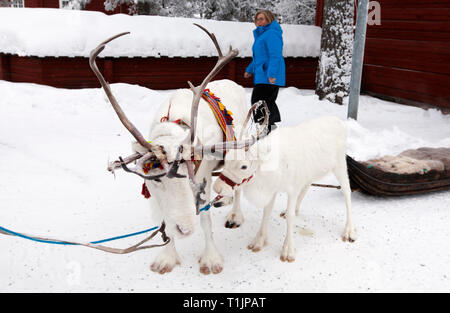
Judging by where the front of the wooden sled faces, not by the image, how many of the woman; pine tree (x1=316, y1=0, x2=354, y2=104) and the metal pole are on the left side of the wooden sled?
0

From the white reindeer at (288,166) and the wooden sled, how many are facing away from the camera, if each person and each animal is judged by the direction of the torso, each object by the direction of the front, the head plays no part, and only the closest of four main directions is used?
0

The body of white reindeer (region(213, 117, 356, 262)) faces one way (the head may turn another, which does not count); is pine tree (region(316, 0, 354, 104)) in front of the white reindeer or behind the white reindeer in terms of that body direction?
behind

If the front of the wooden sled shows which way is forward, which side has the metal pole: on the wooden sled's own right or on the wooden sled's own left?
on the wooden sled's own right

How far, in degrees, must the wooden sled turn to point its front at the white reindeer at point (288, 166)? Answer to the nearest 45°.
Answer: approximately 45° to its left

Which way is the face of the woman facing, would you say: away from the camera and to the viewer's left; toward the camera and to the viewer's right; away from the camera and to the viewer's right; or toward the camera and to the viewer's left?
toward the camera and to the viewer's left

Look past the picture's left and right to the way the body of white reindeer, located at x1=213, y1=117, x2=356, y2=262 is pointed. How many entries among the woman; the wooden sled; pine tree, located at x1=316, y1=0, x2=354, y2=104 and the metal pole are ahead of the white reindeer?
0

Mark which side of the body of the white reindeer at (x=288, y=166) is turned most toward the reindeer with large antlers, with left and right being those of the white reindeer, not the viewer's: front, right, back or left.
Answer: front

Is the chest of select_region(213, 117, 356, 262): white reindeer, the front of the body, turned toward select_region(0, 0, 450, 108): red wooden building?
no

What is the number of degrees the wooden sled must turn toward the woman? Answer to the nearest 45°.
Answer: approximately 45° to its right

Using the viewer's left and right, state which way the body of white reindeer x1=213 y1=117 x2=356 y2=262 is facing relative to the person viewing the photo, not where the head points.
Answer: facing the viewer and to the left of the viewer

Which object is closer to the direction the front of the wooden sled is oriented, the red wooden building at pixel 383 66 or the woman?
the woman

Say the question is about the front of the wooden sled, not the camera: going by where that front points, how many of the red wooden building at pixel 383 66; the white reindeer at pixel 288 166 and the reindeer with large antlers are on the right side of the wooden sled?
1

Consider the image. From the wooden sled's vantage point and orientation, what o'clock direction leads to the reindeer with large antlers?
The reindeer with large antlers is roughly at 10 o'clock from the wooden sled.

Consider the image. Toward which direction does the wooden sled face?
to the viewer's left
